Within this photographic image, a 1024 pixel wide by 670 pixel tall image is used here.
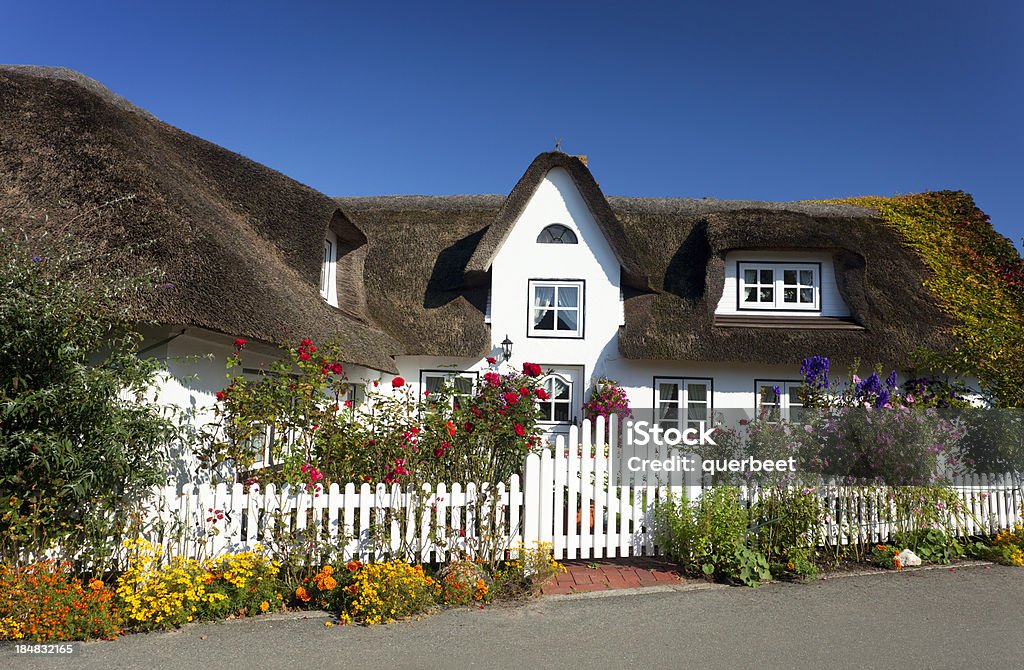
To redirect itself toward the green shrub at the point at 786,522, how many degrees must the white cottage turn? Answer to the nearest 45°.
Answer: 0° — it already faces it

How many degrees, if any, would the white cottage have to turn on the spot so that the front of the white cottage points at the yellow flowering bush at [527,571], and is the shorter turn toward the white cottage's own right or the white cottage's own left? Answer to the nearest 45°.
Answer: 0° — it already faces it

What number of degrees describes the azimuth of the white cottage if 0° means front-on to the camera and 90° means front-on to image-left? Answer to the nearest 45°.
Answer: approximately 0°

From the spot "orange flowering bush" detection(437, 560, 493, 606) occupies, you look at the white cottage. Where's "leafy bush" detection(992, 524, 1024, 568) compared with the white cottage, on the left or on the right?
right

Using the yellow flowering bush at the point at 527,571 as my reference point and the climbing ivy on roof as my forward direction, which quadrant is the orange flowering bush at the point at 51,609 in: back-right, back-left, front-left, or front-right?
back-left

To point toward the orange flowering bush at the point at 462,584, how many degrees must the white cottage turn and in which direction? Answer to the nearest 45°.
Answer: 0° — it already faces it
